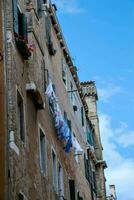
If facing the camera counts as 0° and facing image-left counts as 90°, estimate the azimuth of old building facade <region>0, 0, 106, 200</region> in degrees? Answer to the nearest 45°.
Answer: approximately 315°
